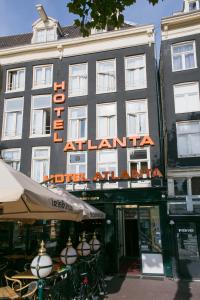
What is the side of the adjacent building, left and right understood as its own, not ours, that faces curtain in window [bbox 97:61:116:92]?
right

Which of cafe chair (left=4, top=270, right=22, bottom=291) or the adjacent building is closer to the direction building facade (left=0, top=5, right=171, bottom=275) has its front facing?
the cafe chair

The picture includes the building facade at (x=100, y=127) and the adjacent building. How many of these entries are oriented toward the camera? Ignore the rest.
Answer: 2

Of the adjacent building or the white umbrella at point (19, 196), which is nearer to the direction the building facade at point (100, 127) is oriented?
the white umbrella

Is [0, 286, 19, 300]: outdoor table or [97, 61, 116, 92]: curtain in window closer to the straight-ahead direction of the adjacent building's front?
the outdoor table

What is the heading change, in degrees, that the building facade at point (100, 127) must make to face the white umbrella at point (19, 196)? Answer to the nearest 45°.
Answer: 0° — it already faces it

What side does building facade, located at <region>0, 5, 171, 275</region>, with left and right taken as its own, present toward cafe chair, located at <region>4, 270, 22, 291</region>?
front

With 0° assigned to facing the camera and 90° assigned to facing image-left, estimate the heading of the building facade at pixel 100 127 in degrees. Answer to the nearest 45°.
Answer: approximately 0°

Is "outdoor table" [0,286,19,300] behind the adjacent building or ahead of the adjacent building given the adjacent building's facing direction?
ahead

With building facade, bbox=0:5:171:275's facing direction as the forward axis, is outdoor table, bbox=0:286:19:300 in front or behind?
in front

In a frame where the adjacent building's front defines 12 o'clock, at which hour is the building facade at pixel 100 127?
The building facade is roughly at 3 o'clock from the adjacent building.

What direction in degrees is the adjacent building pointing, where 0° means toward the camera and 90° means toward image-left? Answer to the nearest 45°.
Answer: approximately 0°

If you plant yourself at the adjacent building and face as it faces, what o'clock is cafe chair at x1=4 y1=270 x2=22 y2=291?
The cafe chair is roughly at 1 o'clock from the adjacent building.
